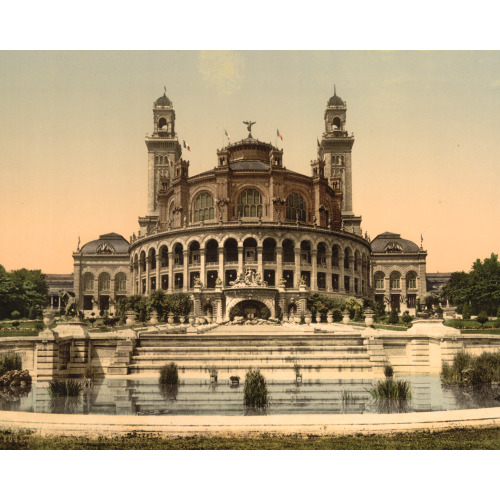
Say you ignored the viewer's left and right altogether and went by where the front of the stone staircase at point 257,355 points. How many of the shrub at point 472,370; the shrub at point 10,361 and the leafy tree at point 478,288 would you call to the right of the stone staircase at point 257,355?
1

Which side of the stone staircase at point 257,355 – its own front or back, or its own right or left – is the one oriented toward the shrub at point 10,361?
right

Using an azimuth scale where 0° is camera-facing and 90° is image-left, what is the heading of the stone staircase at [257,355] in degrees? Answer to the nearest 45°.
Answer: approximately 0°

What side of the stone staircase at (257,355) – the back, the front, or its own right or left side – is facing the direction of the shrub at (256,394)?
front
